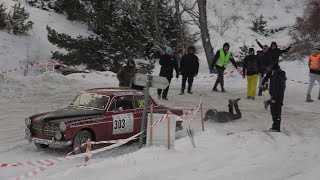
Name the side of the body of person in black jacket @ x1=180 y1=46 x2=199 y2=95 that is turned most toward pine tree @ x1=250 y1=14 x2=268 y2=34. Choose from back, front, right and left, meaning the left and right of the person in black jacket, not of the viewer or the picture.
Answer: back

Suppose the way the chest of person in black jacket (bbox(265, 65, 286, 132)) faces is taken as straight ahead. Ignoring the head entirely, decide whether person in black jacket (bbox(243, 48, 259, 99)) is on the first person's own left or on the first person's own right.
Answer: on the first person's own right

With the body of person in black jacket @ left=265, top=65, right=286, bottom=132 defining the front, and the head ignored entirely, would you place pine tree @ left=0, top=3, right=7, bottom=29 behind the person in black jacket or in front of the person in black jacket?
in front

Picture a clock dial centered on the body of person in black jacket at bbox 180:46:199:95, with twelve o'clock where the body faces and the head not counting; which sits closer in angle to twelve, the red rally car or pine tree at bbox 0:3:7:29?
the red rally car

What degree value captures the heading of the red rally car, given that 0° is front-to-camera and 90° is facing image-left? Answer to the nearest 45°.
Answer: approximately 45°

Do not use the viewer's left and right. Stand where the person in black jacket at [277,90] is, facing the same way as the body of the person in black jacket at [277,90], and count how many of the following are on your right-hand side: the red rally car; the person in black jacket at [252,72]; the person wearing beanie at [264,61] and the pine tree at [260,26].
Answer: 3

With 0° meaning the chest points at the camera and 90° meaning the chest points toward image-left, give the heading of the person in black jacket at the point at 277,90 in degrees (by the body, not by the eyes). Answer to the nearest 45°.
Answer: approximately 90°

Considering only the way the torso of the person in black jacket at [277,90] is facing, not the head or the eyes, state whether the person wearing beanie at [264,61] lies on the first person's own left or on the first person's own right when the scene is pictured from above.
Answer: on the first person's own right

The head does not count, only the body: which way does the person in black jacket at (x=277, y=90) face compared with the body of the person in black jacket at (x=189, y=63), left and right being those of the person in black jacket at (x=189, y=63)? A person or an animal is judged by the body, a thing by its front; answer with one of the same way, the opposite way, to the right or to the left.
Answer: to the right

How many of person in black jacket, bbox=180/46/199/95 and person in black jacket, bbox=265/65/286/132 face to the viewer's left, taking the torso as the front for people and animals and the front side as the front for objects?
1

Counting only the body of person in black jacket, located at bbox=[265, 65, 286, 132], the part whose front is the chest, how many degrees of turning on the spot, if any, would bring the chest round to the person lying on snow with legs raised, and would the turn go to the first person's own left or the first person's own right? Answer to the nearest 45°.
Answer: approximately 45° to the first person's own right

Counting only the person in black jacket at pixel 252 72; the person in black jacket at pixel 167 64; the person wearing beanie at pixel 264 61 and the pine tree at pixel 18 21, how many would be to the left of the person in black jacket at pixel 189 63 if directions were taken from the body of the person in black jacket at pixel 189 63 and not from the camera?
2

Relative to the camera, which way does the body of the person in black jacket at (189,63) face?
toward the camera
